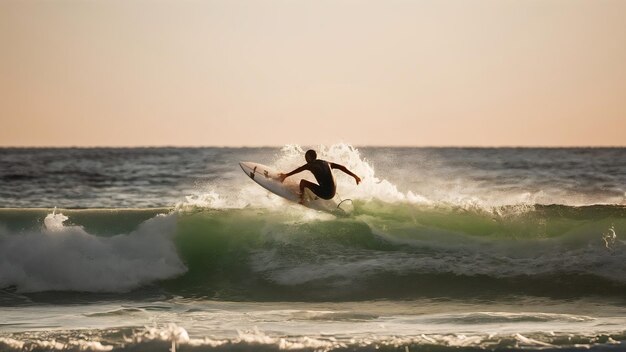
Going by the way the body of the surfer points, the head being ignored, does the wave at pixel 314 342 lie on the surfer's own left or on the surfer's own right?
on the surfer's own left
